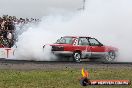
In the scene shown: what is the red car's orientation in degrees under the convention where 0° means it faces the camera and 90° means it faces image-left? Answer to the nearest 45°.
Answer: approximately 225°
